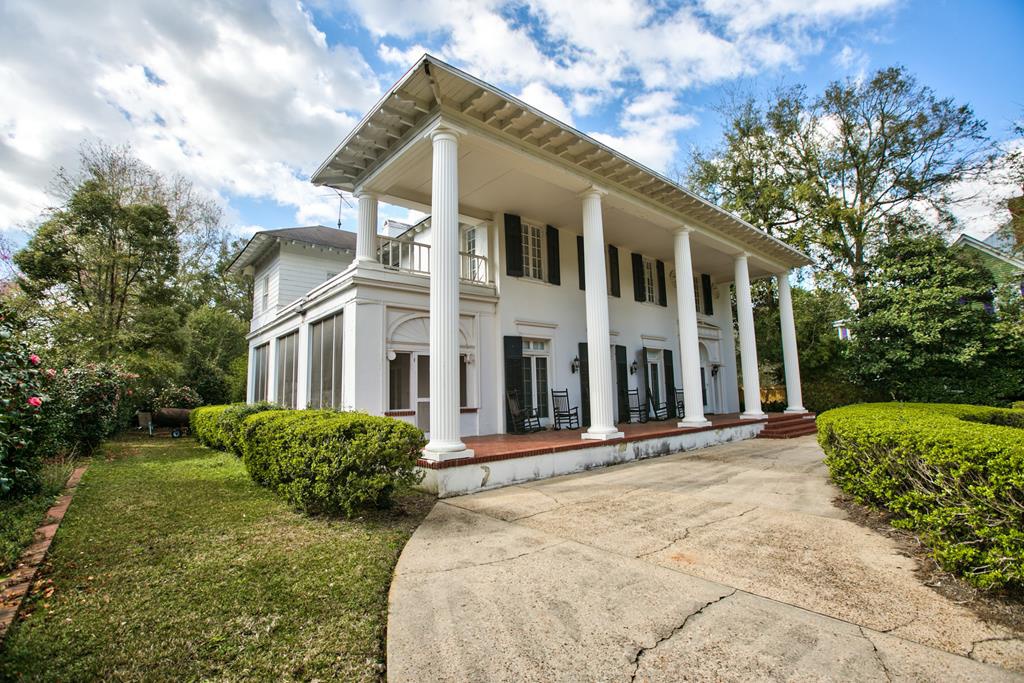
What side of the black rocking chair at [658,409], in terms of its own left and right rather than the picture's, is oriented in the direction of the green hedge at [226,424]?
right

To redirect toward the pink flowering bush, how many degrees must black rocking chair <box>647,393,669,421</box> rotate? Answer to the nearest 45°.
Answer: approximately 90° to its right

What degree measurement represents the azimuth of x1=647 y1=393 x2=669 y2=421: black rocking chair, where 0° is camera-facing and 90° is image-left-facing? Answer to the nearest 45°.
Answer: approximately 315°

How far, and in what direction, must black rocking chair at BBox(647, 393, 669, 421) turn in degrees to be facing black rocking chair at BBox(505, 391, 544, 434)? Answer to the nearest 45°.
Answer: approximately 90° to its right

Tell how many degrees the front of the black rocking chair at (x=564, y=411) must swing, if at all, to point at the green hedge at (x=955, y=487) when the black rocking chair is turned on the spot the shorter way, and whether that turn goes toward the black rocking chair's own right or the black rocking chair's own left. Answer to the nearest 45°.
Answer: approximately 45° to the black rocking chair's own right

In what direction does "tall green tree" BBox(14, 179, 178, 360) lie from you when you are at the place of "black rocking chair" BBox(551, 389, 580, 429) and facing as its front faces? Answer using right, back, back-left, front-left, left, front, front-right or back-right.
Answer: back-right

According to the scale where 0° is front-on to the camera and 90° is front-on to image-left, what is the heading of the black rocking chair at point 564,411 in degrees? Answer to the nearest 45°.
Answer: approximately 315°
